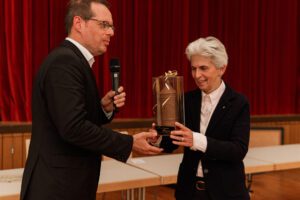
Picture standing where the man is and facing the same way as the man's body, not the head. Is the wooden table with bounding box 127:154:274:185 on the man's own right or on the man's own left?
on the man's own left

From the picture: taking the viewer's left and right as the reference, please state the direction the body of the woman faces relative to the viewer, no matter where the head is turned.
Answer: facing the viewer and to the left of the viewer

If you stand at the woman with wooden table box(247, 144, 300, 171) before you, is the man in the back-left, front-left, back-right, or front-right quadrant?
back-left

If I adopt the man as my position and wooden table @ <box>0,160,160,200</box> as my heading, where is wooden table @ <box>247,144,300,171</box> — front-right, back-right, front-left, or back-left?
front-right

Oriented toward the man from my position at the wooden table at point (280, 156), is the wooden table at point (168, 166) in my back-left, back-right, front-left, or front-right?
front-right

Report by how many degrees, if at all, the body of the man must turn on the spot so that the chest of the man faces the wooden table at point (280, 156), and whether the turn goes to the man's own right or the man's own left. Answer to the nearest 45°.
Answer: approximately 45° to the man's own left

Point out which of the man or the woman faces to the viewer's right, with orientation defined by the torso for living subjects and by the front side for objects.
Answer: the man

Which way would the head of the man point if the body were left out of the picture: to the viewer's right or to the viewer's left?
to the viewer's right

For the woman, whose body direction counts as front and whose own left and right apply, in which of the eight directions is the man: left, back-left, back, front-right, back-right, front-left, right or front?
front

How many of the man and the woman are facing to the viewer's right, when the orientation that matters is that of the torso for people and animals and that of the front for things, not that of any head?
1

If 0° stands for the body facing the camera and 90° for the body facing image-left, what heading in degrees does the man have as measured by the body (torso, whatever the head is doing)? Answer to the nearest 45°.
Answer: approximately 270°

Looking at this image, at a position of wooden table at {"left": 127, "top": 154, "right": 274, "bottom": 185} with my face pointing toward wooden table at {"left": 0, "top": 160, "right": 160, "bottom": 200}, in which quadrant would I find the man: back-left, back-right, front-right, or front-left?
front-left

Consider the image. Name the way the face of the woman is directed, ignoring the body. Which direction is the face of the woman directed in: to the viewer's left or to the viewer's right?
to the viewer's left

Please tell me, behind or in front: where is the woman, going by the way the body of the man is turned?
in front
